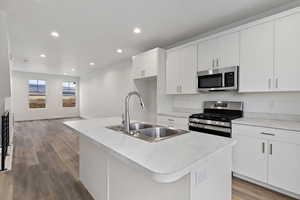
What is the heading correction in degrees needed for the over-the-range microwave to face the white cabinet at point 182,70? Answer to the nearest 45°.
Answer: approximately 90° to its right

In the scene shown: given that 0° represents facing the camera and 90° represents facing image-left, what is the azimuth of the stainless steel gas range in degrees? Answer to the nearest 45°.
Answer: approximately 45°

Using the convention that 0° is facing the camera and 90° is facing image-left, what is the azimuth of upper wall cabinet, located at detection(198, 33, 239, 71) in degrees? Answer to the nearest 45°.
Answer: approximately 45°

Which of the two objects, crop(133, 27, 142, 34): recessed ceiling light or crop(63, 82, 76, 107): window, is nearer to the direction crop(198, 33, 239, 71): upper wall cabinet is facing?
the recessed ceiling light

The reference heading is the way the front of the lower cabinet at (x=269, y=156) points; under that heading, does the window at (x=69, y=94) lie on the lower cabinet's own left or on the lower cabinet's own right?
on the lower cabinet's own right

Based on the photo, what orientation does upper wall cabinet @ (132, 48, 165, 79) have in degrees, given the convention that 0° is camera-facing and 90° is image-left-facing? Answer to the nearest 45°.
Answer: approximately 45°

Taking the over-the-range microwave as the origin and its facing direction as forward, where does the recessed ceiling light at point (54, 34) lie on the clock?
The recessed ceiling light is roughly at 1 o'clock from the over-the-range microwave.

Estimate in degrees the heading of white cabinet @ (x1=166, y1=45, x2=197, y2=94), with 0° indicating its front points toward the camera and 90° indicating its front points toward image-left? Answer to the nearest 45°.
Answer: approximately 45°
